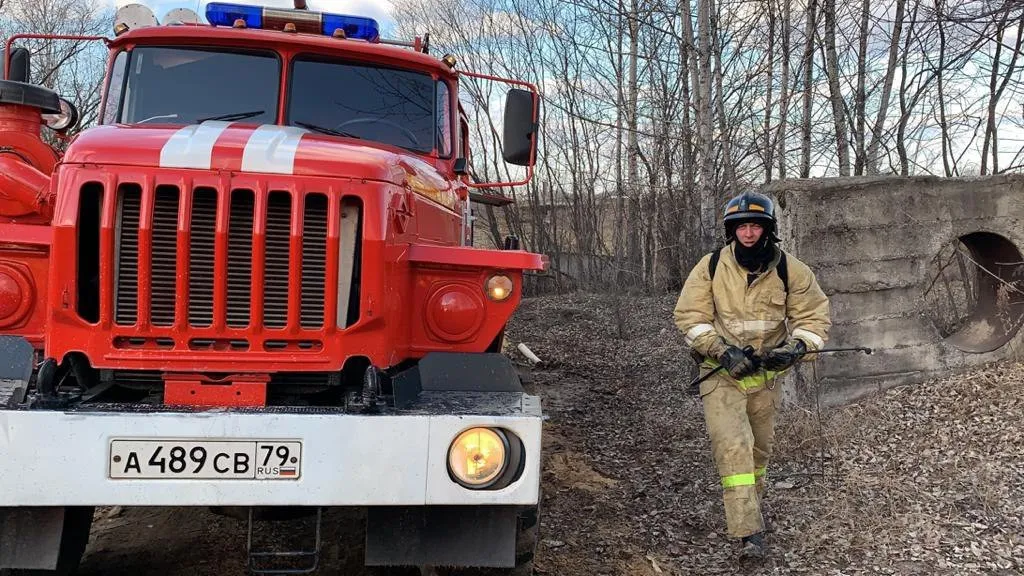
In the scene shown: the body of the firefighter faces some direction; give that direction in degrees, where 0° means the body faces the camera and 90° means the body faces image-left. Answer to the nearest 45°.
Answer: approximately 0°

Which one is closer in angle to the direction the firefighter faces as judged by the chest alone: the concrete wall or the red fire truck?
the red fire truck

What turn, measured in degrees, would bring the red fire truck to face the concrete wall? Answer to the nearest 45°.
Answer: approximately 90° to its left

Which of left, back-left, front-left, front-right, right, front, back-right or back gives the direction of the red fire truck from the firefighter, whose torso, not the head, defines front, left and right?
front-right

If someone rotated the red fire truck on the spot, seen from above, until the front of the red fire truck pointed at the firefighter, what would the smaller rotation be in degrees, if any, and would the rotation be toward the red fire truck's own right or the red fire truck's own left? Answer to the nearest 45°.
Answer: approximately 90° to the red fire truck's own left

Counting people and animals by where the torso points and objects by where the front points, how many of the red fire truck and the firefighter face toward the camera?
2

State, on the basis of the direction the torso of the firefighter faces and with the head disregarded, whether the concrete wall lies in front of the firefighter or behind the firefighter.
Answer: behind

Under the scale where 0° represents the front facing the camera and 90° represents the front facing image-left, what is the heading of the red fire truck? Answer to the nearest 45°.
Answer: approximately 0°
